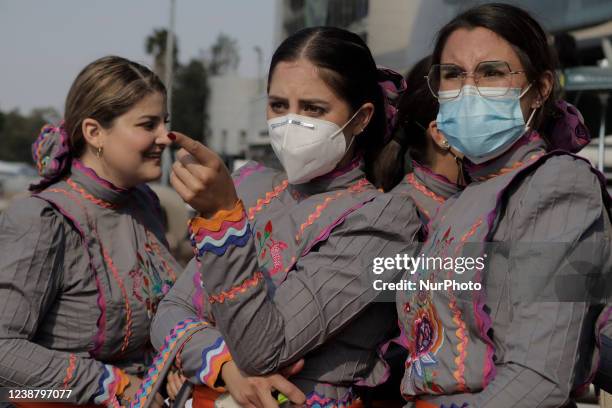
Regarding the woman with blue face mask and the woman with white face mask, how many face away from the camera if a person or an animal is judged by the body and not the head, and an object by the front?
0

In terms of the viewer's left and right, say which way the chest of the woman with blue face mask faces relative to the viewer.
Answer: facing the viewer and to the left of the viewer

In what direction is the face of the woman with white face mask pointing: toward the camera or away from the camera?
toward the camera

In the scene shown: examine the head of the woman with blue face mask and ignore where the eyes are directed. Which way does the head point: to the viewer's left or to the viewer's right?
to the viewer's left

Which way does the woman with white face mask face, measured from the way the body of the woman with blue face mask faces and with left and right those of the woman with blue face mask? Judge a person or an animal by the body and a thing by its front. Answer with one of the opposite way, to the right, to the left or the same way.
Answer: the same way

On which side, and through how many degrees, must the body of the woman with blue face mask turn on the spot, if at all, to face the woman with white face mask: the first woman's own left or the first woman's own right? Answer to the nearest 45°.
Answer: approximately 45° to the first woman's own right

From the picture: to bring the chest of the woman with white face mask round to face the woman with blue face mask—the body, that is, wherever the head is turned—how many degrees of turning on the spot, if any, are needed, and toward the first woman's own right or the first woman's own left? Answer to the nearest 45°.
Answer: approximately 90° to the first woman's own left
